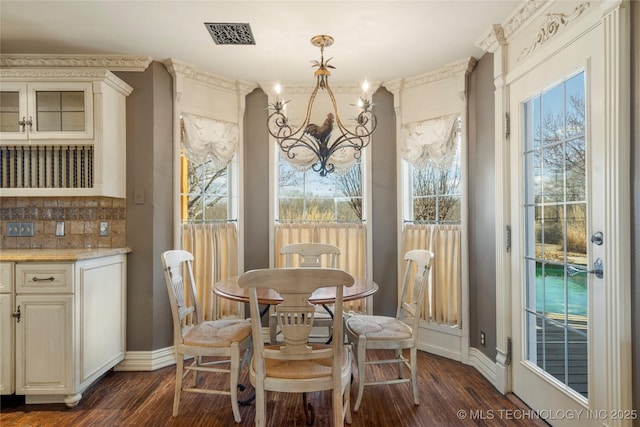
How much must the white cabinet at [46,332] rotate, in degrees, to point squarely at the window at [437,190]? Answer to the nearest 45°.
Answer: approximately 90° to its left

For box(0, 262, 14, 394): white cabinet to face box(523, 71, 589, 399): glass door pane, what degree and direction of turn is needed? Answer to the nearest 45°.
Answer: approximately 45° to its left

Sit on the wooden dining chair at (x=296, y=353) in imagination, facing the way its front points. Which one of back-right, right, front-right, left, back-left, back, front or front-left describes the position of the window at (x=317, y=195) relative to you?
front

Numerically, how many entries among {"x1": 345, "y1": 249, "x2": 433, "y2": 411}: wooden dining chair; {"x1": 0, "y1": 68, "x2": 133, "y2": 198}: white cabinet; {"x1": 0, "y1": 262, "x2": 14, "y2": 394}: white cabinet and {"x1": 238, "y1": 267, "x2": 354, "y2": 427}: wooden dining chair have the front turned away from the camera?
1

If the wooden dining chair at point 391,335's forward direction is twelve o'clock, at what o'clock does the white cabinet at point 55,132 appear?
The white cabinet is roughly at 12 o'clock from the wooden dining chair.

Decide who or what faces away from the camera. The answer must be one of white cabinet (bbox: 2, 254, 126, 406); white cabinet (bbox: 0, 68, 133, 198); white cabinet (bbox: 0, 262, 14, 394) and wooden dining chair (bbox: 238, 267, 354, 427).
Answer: the wooden dining chair

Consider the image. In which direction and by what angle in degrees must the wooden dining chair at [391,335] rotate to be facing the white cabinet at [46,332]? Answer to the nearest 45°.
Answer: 0° — it already faces it

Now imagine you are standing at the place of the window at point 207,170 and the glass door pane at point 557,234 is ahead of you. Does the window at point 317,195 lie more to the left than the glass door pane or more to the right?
left

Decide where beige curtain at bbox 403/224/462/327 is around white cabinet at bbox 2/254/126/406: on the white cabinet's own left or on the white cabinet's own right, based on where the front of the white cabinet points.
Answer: on the white cabinet's own left

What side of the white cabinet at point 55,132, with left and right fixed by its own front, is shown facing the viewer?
front

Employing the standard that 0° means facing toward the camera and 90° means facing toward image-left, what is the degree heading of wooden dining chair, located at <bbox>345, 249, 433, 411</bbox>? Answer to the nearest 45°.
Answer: approximately 90°

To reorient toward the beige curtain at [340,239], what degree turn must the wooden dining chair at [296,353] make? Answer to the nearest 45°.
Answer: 0° — it already faces it

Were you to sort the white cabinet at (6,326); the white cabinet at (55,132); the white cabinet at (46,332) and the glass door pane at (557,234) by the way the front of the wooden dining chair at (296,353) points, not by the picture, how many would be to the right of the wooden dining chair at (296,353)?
1

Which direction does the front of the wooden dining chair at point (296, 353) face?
away from the camera

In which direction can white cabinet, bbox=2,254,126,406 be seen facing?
toward the camera

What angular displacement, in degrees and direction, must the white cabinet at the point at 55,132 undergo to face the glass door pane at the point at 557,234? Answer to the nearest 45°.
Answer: approximately 45° to its left
